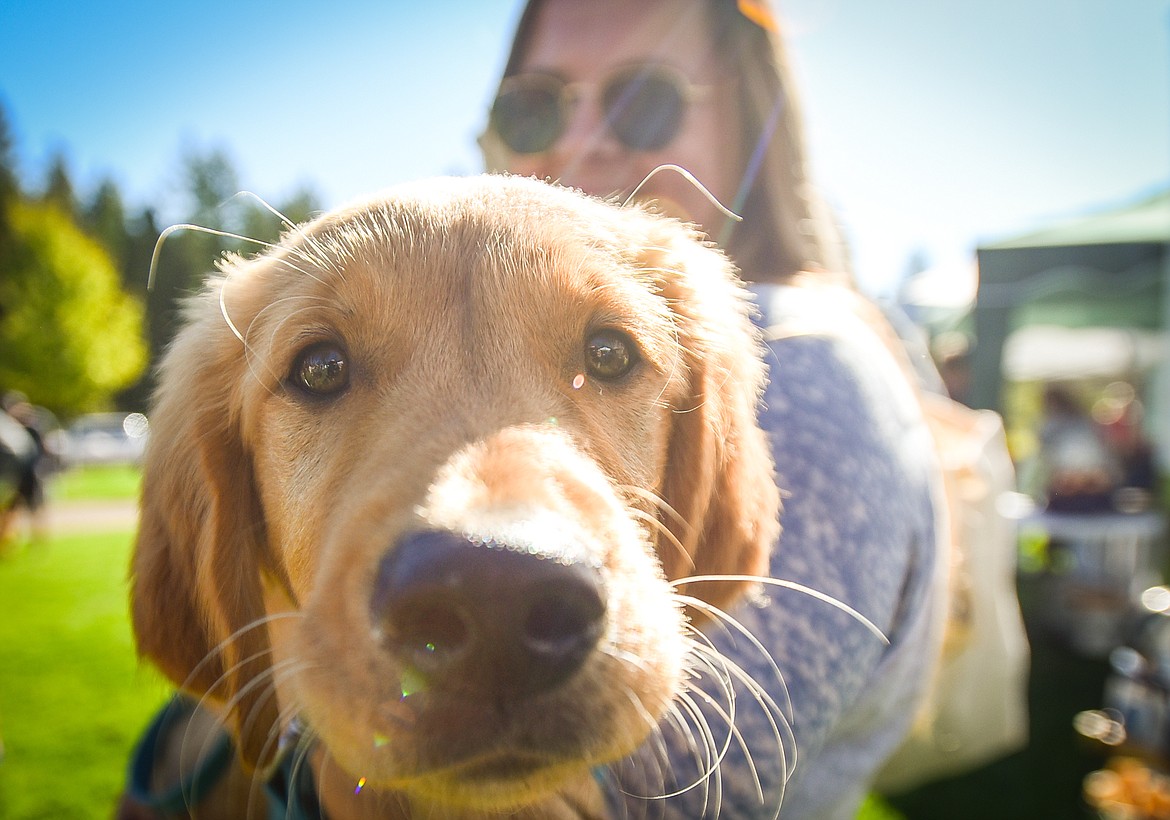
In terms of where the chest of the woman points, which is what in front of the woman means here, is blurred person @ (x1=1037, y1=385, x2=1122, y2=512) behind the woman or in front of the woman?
behind
